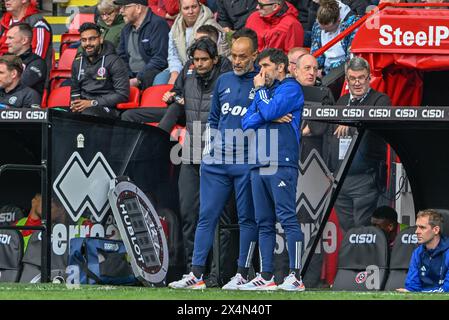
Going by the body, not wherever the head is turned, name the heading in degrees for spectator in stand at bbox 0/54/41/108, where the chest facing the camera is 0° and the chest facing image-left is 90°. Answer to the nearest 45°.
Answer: approximately 45°

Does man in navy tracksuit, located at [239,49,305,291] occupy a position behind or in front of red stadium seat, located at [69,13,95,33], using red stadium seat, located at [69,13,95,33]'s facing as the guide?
in front

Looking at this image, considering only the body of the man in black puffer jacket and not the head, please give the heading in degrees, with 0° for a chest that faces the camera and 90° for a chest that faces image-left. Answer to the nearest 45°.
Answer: approximately 0°

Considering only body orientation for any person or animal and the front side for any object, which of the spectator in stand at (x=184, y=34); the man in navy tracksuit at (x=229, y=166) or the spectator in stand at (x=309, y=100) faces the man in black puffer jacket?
the spectator in stand at (x=184, y=34)

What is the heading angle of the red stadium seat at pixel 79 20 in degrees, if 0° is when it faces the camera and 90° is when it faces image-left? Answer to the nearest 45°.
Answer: approximately 0°

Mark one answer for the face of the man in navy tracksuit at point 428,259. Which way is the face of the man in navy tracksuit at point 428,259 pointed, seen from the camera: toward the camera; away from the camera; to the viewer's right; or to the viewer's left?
to the viewer's left
